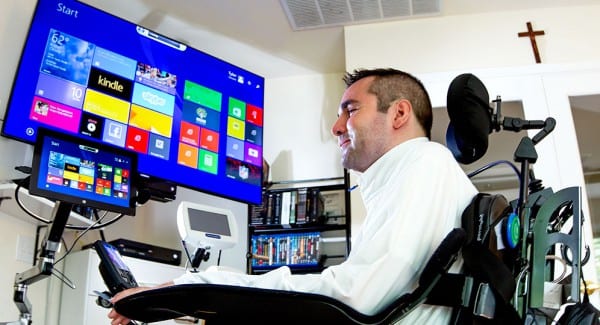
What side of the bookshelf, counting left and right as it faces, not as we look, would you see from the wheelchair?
front

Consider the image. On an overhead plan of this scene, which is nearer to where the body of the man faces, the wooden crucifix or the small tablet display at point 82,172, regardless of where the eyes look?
the small tablet display

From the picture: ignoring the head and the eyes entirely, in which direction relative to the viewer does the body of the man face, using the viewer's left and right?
facing to the left of the viewer

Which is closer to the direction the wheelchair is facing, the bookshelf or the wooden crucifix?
the bookshelf

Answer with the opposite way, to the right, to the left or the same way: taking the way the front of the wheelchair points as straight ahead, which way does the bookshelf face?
to the left

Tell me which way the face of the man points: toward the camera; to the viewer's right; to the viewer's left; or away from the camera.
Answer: to the viewer's left

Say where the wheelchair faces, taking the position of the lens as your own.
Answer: facing to the left of the viewer

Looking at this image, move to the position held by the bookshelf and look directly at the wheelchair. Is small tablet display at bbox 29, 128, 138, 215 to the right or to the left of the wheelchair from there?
right

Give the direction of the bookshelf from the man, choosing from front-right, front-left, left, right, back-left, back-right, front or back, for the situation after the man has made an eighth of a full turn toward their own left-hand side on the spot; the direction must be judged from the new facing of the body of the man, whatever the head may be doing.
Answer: back-right

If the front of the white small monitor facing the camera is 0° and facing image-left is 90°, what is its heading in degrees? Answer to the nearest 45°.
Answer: approximately 315°

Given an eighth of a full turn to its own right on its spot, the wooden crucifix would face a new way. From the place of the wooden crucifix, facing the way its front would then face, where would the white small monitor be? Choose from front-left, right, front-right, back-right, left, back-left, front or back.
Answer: front

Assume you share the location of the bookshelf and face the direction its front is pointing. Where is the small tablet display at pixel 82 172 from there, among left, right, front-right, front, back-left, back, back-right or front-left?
front-right

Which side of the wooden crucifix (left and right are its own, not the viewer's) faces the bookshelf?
right

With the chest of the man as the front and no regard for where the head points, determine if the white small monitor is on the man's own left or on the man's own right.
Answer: on the man's own right
